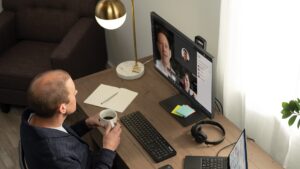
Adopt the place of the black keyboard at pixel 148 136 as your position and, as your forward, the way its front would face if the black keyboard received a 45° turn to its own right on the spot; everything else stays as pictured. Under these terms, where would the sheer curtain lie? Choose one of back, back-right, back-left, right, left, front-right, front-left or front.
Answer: back

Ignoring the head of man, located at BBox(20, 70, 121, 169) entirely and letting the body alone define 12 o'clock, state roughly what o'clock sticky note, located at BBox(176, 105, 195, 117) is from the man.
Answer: The sticky note is roughly at 1 o'clock from the man.

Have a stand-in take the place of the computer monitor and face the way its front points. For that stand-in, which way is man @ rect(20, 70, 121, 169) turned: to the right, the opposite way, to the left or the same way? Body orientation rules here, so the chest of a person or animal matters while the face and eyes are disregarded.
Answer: the opposite way

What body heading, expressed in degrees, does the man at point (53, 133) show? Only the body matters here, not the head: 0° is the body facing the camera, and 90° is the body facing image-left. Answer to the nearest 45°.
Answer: approximately 225°

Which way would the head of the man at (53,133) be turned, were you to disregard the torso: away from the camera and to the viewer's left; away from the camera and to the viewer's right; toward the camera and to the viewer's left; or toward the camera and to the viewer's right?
away from the camera and to the viewer's right

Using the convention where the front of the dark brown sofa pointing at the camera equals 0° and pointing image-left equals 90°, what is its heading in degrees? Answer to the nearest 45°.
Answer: approximately 45°
